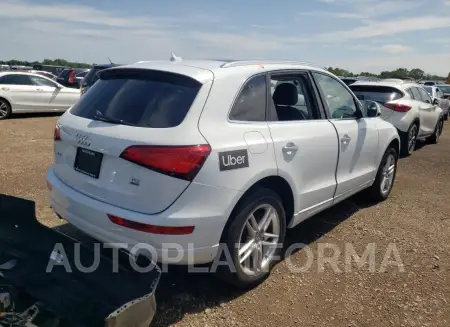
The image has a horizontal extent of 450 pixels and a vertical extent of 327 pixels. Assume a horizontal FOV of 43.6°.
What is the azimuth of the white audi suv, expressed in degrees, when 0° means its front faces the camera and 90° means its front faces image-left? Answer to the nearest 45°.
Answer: approximately 225°

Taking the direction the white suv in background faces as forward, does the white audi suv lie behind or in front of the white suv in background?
behind

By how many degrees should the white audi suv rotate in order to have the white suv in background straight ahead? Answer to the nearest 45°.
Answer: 0° — it already faces it

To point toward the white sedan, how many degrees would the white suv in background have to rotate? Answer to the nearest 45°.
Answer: approximately 135° to its left

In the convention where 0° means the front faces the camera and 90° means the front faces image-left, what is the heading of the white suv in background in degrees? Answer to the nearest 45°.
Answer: approximately 225°
